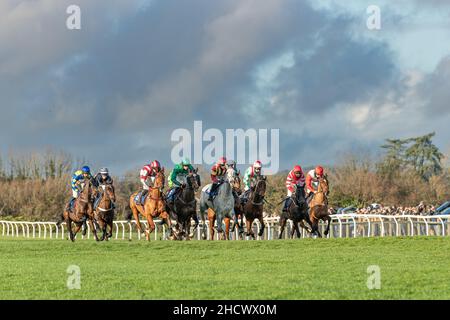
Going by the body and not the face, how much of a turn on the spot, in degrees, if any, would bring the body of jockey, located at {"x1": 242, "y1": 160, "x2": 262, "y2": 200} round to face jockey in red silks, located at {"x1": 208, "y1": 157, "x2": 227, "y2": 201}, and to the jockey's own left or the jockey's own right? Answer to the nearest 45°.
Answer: approximately 90° to the jockey's own right

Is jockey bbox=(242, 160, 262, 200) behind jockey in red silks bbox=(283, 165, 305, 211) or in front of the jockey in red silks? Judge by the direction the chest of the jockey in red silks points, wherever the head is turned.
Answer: behind

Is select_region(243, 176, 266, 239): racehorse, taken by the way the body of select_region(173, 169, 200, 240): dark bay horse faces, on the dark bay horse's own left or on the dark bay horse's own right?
on the dark bay horse's own left

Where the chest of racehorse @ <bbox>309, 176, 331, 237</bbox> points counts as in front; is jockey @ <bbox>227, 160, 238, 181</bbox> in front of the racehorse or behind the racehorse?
behind

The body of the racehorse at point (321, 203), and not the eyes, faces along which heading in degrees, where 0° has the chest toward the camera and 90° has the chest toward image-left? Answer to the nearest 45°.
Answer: approximately 315°

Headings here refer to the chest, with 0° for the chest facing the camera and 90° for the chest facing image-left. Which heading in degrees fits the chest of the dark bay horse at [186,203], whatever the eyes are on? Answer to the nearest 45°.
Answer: approximately 315°

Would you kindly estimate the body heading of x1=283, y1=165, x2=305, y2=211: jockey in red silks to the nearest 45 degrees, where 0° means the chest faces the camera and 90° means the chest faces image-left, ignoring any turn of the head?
approximately 315°
